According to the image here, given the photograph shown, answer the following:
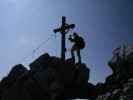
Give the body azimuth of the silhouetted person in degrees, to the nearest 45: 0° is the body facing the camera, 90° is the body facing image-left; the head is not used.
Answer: approximately 90°

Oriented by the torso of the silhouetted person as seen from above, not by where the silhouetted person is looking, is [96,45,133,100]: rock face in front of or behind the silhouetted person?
behind
